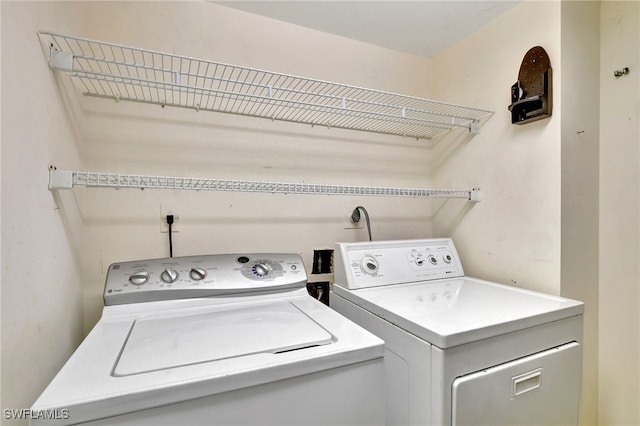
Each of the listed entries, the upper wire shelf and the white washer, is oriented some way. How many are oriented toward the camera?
2

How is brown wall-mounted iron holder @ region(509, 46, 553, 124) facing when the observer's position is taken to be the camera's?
facing the viewer and to the left of the viewer

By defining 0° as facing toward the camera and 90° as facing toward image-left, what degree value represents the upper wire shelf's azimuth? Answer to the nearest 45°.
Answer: approximately 0°

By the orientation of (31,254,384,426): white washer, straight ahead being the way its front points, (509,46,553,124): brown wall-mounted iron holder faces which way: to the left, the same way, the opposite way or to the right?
to the right

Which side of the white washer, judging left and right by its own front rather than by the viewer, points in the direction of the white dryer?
left

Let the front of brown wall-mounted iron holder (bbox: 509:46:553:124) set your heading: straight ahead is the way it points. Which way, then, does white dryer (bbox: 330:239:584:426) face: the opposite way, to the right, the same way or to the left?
to the left

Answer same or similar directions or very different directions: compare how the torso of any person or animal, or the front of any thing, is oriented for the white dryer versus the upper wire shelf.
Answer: same or similar directions

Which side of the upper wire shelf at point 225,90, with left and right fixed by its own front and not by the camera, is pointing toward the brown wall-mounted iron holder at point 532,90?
left

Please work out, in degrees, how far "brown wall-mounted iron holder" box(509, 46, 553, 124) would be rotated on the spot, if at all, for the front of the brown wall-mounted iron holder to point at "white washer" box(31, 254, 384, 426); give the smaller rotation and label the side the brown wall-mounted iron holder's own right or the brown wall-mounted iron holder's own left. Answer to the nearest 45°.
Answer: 0° — it already faces it

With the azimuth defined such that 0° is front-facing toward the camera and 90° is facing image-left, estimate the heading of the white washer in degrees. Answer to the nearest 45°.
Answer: approximately 0°
